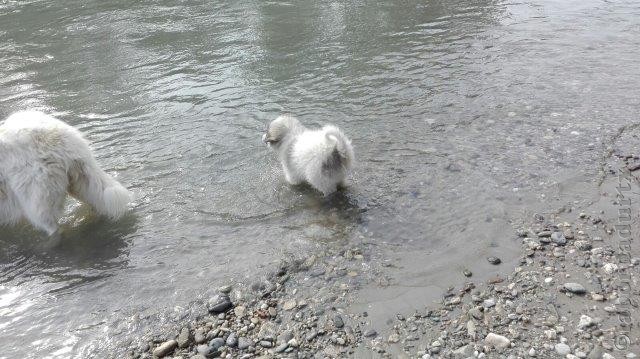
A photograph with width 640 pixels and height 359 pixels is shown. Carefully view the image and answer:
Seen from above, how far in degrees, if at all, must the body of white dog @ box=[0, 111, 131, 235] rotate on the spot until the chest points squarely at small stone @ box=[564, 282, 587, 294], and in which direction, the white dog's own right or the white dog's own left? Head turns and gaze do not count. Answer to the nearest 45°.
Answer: approximately 135° to the white dog's own left

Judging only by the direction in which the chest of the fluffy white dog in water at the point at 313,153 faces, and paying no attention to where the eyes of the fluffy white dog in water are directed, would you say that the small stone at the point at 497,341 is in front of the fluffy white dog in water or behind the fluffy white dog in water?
behind

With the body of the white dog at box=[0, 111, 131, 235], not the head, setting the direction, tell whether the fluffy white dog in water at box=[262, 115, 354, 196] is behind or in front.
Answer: behind

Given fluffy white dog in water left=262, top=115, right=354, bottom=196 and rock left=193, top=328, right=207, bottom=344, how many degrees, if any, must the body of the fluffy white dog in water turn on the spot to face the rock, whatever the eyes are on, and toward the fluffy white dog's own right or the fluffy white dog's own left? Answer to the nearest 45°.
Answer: approximately 90° to the fluffy white dog's own left

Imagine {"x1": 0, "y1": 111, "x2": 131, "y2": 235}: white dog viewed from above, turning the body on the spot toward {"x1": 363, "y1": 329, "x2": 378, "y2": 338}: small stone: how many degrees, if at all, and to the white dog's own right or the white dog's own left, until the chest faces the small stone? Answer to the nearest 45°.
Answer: approximately 135° to the white dog's own left

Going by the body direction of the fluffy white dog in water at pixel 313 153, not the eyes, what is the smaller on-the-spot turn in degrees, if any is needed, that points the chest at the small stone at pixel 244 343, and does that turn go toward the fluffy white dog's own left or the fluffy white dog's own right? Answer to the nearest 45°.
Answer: approximately 135° to the fluffy white dog's own left

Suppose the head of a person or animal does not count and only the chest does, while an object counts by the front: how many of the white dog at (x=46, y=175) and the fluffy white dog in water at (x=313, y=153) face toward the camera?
0

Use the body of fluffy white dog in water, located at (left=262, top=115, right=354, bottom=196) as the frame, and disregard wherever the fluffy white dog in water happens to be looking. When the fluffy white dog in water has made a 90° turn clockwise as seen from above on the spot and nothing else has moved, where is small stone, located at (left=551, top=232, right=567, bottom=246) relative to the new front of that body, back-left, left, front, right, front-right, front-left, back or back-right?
right

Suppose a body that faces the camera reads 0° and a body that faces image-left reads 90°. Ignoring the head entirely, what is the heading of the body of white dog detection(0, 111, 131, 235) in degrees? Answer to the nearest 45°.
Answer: approximately 90°

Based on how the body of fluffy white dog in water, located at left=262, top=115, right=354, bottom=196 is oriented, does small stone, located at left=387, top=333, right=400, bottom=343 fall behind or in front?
behind

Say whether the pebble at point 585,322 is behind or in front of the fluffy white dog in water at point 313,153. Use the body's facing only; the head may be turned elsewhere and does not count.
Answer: behind

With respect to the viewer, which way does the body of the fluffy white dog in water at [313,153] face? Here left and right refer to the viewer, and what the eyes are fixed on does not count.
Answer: facing away from the viewer and to the left of the viewer

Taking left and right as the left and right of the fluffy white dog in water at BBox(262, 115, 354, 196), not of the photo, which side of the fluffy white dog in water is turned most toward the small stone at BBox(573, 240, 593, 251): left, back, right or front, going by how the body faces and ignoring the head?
back
